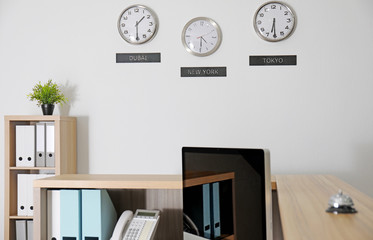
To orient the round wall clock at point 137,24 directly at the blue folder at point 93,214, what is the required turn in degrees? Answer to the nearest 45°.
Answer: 0° — it already faces it

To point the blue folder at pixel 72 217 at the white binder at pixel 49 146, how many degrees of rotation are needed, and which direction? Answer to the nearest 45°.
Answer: approximately 180°

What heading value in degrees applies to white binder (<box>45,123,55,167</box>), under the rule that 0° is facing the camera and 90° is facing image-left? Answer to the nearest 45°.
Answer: approximately 0°

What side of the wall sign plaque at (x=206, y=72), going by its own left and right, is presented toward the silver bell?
front

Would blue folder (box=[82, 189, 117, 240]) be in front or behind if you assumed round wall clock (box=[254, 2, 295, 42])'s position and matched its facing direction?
in front

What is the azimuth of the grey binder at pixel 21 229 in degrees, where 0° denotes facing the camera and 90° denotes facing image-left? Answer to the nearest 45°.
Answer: approximately 0°

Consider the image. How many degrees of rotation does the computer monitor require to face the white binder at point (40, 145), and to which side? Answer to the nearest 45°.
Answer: approximately 90° to its right

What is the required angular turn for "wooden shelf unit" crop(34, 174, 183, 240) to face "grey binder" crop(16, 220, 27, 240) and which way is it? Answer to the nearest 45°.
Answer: approximately 135° to its right
